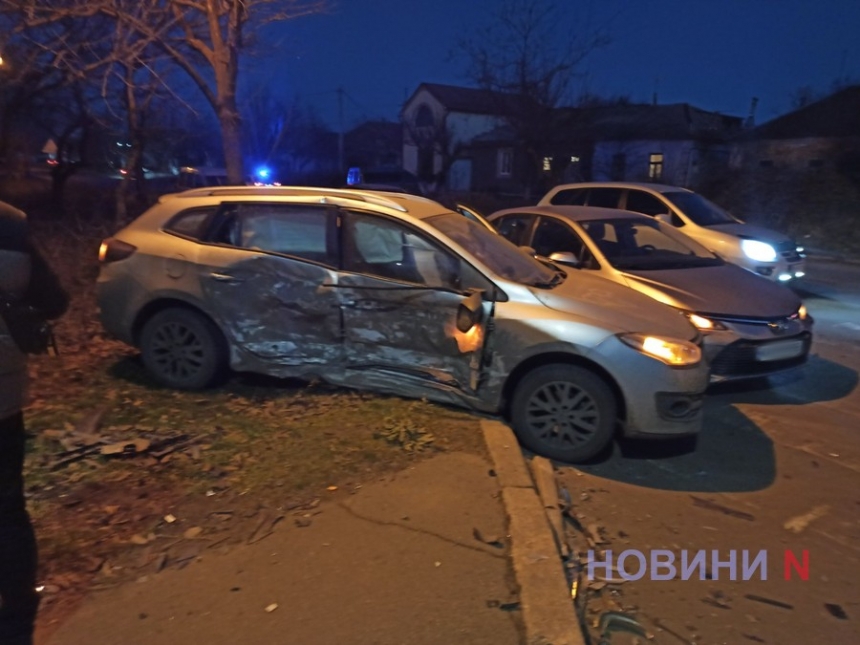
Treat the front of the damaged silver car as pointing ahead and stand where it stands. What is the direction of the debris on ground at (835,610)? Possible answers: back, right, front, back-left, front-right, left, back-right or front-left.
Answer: front-right

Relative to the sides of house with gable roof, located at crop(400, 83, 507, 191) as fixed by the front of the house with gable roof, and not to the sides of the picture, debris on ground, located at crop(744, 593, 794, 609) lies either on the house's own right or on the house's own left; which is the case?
on the house's own left

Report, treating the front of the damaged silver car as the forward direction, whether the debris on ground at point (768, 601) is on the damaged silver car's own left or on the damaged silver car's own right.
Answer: on the damaged silver car's own right

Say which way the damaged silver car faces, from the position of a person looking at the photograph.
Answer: facing to the right of the viewer

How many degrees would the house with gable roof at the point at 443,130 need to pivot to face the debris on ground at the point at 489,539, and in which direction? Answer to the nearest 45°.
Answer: approximately 45° to its left

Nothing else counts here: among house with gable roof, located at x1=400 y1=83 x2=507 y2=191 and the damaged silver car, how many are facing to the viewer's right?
1

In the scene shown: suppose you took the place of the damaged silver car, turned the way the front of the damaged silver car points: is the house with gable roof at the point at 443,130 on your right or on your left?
on your left

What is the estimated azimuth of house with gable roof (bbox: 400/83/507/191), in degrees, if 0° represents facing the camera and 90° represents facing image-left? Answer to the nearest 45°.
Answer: approximately 45°
